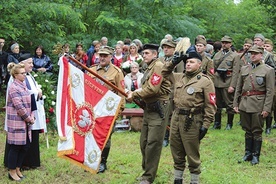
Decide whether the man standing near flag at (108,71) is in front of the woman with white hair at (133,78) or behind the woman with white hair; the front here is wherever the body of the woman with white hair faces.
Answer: in front

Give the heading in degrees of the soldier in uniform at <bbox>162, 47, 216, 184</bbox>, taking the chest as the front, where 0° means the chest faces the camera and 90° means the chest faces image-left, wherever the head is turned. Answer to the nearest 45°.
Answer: approximately 45°

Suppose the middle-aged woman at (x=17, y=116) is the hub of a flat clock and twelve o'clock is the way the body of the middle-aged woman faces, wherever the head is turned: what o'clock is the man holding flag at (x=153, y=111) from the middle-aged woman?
The man holding flag is roughly at 1 o'clock from the middle-aged woman.

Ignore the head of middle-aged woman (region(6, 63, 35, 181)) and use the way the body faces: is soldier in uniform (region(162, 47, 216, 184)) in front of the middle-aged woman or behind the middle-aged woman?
in front

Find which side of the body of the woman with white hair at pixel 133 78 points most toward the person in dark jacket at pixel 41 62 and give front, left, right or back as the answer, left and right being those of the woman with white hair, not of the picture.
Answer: right

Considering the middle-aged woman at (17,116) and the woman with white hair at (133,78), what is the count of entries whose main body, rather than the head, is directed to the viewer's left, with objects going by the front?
0

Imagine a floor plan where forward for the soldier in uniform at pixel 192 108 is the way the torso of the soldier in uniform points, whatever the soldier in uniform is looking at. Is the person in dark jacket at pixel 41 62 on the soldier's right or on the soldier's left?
on the soldier's right

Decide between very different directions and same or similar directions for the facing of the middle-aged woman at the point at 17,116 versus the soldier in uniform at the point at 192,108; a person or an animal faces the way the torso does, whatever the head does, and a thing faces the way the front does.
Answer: very different directions

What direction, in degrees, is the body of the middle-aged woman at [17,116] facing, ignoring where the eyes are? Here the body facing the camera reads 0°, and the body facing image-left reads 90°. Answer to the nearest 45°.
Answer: approximately 270°

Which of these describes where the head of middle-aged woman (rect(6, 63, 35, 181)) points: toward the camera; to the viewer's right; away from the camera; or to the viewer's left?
to the viewer's right

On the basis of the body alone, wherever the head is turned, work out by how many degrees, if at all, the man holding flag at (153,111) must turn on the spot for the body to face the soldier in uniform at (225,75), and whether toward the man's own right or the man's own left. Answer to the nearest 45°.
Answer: approximately 135° to the man's own right
